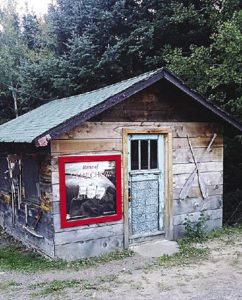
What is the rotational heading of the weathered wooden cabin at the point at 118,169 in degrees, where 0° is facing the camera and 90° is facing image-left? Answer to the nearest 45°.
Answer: approximately 315°
